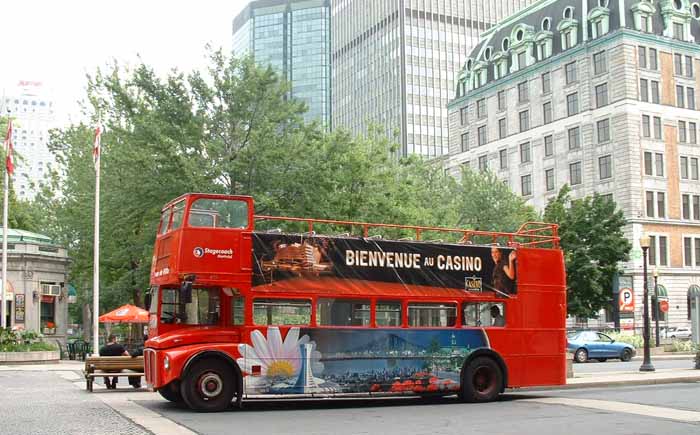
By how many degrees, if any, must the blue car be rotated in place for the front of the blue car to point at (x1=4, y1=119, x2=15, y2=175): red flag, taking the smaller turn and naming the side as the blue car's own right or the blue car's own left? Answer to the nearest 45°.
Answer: approximately 180°

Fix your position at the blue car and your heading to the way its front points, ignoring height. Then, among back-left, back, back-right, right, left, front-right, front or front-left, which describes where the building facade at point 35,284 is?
back

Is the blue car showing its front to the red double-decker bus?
no

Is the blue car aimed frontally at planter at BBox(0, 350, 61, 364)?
no

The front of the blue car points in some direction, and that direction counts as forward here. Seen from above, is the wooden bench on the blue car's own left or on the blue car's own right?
on the blue car's own right

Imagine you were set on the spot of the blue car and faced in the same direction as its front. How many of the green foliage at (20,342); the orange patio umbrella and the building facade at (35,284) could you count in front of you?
0

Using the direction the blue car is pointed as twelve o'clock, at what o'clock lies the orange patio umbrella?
The orange patio umbrella is roughly at 5 o'clock from the blue car.

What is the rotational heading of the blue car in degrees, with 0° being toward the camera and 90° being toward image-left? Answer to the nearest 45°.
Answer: approximately 270°
